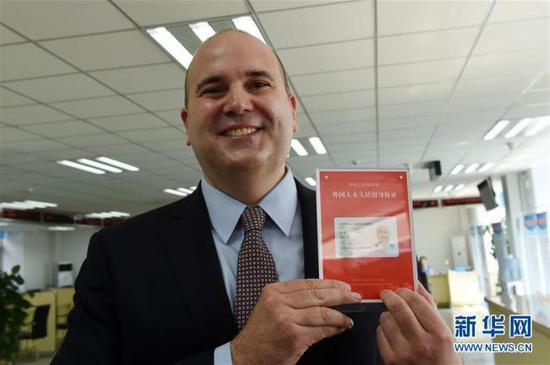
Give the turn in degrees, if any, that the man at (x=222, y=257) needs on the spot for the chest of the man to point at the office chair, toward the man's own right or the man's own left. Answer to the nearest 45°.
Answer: approximately 135° to the man's own right

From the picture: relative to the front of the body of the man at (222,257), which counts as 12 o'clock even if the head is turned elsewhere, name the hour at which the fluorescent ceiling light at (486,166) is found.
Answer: The fluorescent ceiling light is roughly at 7 o'clock from the man.

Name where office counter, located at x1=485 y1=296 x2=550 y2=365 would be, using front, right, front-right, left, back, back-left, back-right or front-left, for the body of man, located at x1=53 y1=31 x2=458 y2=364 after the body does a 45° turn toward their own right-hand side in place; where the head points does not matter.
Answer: back

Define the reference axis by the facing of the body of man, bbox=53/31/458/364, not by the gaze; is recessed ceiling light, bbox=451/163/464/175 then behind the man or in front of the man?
behind

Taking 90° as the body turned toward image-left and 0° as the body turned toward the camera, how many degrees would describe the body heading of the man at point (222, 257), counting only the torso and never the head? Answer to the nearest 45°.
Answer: approximately 0°
